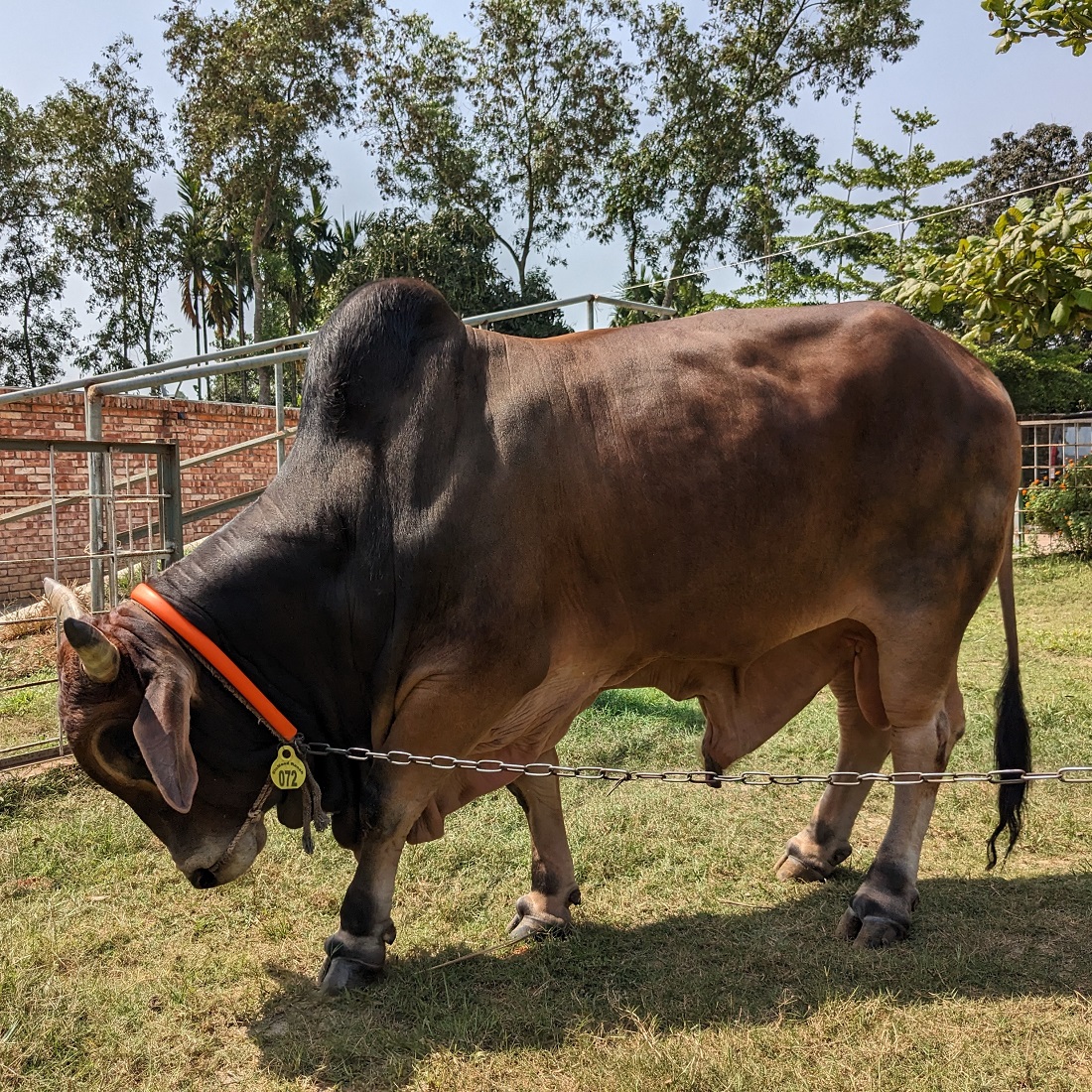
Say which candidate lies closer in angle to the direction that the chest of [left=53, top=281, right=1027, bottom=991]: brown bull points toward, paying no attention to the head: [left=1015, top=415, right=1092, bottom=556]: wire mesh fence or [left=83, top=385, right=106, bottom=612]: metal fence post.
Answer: the metal fence post

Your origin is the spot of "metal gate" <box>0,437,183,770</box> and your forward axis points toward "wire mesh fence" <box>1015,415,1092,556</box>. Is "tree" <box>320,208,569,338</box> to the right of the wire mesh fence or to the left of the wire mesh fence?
left

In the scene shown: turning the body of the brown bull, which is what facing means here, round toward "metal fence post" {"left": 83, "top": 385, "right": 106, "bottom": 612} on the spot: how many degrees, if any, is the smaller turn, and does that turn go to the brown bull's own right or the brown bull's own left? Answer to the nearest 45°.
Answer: approximately 45° to the brown bull's own right

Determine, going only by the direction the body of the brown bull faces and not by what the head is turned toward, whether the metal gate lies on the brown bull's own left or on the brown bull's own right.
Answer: on the brown bull's own right

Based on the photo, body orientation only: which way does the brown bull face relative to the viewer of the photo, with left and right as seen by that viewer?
facing to the left of the viewer

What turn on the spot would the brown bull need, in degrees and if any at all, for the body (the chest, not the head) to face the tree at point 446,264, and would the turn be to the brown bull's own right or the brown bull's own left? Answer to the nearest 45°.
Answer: approximately 90° to the brown bull's own right

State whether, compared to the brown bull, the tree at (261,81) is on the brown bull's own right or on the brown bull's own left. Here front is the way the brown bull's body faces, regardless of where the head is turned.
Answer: on the brown bull's own right

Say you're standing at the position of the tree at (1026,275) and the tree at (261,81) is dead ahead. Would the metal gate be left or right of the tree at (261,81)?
left

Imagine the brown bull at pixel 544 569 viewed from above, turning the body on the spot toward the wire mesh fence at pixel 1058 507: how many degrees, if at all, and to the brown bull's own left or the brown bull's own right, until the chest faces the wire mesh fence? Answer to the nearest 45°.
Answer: approximately 135° to the brown bull's own right
